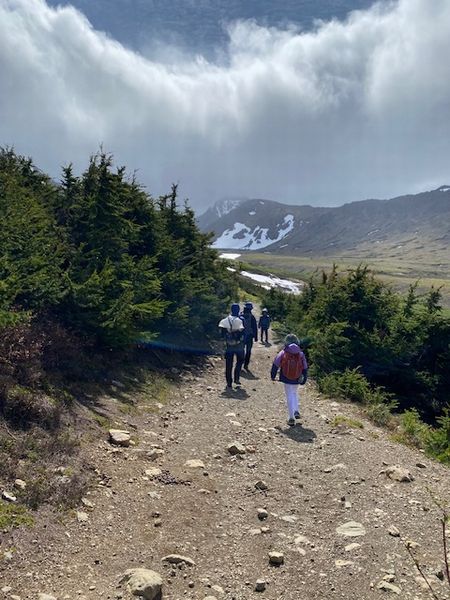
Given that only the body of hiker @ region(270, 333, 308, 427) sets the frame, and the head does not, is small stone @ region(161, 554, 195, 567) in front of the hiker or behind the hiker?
behind

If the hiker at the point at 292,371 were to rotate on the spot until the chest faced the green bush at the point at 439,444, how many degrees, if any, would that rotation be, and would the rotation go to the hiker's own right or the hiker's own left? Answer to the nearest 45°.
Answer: approximately 90° to the hiker's own right

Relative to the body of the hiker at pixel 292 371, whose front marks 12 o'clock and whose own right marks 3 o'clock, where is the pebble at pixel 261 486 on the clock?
The pebble is roughly at 6 o'clock from the hiker.

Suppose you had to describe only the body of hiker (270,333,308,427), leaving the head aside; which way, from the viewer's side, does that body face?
away from the camera

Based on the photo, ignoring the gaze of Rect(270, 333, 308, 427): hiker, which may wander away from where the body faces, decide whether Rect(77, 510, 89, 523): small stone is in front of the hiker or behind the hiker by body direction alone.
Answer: behind

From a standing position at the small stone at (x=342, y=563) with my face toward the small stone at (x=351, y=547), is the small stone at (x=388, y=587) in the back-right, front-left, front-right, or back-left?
back-right

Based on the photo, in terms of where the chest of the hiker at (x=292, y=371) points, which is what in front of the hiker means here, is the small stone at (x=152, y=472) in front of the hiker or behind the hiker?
behind

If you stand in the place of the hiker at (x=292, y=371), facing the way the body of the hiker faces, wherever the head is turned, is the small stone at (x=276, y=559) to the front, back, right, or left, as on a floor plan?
back

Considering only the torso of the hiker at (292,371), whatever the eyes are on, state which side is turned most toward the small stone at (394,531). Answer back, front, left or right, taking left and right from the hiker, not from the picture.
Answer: back

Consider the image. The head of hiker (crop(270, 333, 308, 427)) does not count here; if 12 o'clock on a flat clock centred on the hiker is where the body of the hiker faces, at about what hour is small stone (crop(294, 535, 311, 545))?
The small stone is roughly at 6 o'clock from the hiker.

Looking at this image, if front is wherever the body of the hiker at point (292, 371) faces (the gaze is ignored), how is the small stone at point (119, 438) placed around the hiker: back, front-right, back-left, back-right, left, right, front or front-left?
back-left
